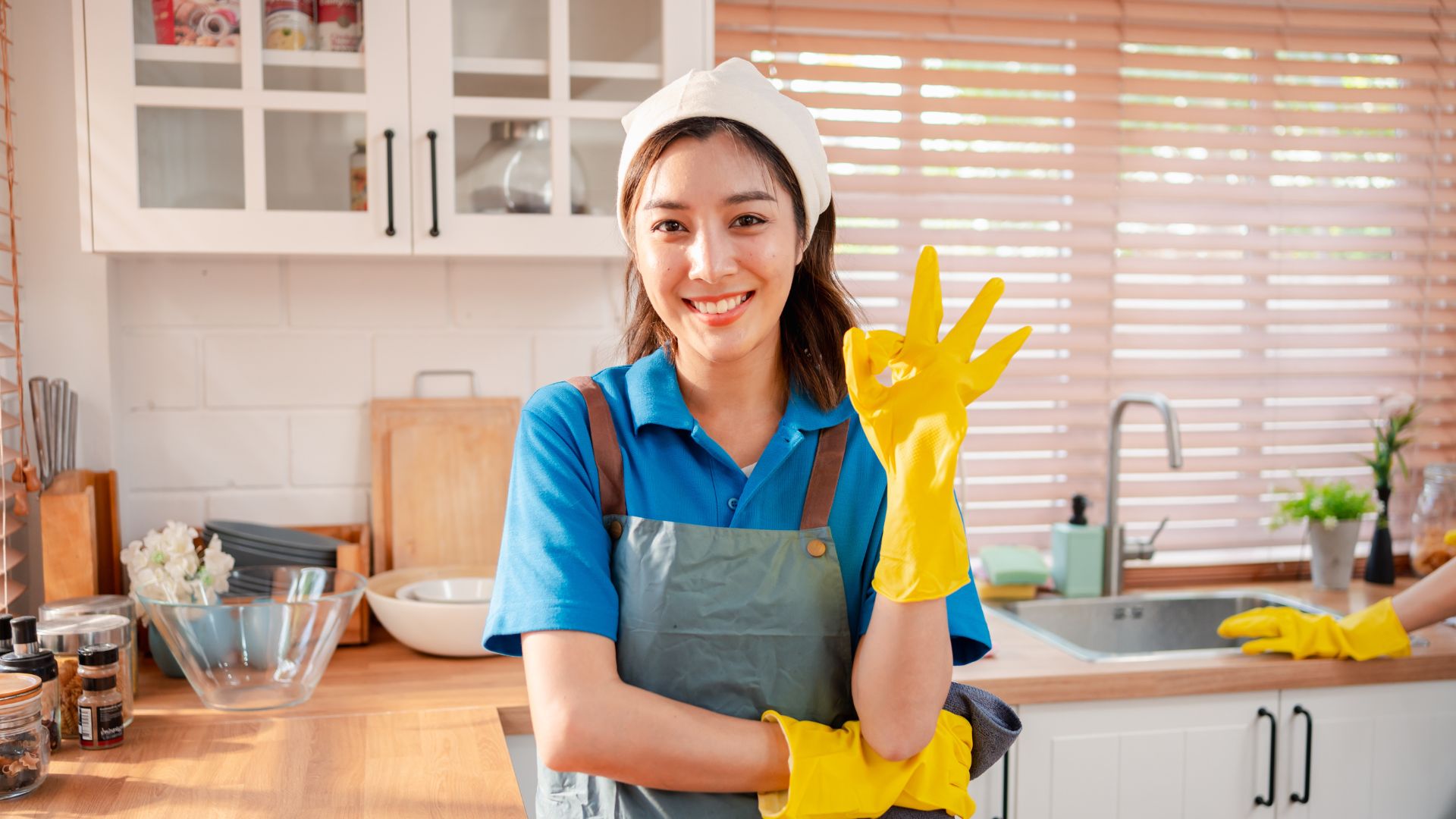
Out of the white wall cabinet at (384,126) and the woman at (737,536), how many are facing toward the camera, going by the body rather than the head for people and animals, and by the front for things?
2

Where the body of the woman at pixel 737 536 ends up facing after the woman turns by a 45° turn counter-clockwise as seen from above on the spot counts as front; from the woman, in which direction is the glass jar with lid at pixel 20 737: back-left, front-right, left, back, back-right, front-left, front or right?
back-right

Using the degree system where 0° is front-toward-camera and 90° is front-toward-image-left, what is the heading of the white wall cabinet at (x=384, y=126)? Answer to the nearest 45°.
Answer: approximately 0°

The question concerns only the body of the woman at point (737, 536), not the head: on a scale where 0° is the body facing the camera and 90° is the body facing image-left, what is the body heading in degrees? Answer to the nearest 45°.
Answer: approximately 0°

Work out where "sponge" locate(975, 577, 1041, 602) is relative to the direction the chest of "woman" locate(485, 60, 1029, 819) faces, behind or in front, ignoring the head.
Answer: behind

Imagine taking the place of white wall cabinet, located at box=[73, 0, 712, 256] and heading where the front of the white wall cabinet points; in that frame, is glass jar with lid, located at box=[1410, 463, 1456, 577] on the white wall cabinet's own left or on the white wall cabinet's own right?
on the white wall cabinet's own left

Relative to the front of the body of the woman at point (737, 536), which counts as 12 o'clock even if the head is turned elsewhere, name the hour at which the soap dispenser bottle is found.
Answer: The soap dispenser bottle is roughly at 7 o'clock from the woman.

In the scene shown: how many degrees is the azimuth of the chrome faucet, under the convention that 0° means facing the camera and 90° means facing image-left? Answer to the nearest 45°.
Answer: approximately 315°

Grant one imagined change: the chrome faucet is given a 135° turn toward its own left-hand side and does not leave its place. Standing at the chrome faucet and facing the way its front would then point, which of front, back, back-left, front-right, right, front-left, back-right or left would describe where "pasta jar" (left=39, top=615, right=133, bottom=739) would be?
back-left

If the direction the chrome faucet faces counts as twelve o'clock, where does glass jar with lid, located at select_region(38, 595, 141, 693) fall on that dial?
The glass jar with lid is roughly at 3 o'clock from the chrome faucet.

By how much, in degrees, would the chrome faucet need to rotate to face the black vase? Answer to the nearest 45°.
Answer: approximately 90° to its left
